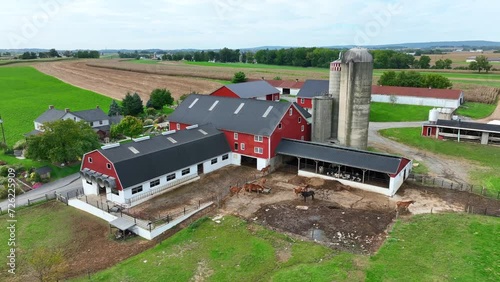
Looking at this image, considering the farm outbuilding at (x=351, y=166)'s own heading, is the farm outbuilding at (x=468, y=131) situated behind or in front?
behind

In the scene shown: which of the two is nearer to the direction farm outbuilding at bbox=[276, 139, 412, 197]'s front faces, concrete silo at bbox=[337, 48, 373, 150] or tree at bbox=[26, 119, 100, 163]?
the tree

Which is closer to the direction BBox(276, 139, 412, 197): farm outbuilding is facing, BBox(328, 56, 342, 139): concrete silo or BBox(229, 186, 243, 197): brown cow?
the brown cow

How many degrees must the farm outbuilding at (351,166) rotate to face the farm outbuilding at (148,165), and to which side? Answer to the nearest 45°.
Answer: approximately 45° to its right

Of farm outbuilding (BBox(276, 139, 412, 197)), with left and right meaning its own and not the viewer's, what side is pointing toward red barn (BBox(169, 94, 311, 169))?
right

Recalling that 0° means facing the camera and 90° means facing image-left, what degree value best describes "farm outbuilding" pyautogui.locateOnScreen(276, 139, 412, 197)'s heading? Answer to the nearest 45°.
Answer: approximately 45°

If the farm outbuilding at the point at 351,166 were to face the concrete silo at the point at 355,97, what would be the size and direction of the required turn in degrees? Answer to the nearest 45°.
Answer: approximately 135° to its right

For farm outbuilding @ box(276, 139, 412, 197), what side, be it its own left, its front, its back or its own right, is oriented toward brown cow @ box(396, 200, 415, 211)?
left

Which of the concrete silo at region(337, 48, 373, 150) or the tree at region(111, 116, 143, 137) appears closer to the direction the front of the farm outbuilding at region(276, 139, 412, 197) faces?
the tree
